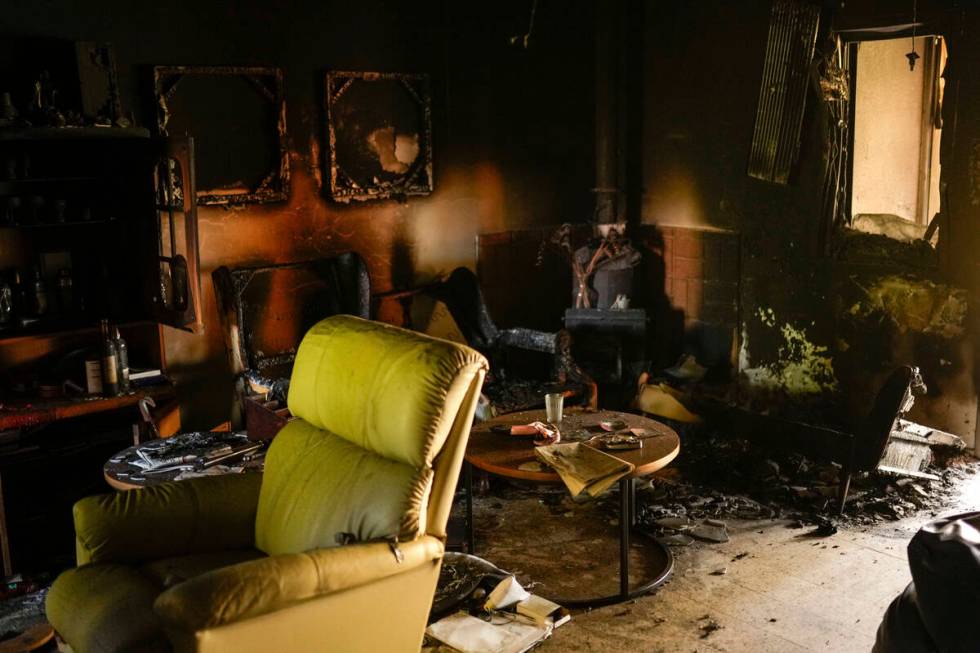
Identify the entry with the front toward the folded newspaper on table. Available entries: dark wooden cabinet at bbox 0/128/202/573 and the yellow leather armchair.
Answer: the dark wooden cabinet

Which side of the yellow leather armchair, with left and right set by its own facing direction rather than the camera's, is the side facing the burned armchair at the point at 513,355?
back

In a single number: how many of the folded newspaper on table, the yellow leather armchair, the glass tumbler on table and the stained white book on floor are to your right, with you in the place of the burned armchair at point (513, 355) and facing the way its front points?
4

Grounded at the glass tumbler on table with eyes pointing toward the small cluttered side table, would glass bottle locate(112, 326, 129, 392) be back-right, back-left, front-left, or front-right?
front-right

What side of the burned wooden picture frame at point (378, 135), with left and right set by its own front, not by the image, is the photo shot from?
front

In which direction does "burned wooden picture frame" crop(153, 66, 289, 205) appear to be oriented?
toward the camera

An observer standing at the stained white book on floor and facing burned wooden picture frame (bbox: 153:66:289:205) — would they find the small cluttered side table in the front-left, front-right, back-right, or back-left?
front-left

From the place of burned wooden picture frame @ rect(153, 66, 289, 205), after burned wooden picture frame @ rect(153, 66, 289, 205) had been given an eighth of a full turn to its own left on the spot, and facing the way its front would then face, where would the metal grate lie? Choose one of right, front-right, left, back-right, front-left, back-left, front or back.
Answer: front-left

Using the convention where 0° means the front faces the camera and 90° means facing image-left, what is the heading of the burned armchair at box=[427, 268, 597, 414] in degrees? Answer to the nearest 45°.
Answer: approximately 270°

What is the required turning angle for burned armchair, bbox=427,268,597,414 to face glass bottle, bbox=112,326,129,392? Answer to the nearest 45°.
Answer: approximately 135° to its right

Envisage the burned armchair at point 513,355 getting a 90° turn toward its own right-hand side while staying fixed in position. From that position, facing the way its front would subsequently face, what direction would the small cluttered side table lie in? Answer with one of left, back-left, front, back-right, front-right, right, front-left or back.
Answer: front-right

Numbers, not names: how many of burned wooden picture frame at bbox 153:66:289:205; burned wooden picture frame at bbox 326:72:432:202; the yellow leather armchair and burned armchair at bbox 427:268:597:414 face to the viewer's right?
1
